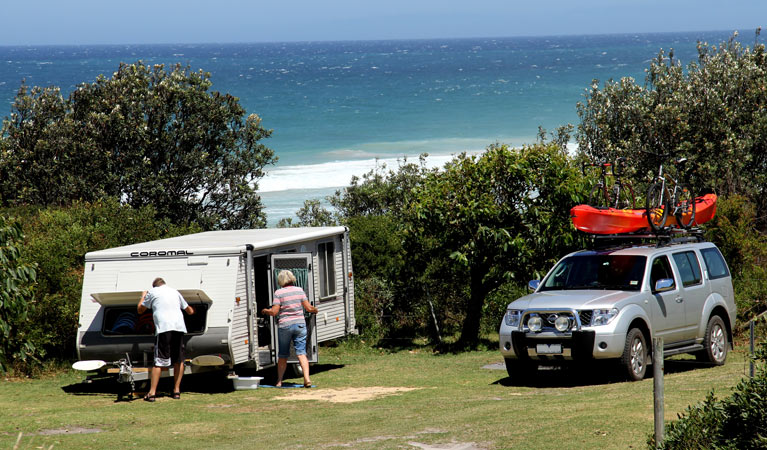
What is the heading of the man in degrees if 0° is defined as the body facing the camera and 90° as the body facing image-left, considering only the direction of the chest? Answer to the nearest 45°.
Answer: approximately 180°

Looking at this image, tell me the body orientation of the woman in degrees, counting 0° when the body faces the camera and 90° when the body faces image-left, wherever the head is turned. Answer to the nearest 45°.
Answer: approximately 180°

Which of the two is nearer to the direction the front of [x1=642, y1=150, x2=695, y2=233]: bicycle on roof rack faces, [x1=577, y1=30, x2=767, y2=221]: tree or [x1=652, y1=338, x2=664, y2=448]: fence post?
the fence post

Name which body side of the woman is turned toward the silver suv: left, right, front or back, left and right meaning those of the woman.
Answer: right

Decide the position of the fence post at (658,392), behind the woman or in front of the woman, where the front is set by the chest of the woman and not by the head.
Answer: behind

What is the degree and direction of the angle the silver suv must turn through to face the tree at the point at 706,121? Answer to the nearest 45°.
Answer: approximately 135° to its right

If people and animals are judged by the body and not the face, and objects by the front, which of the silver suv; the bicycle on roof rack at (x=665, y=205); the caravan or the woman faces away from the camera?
the woman

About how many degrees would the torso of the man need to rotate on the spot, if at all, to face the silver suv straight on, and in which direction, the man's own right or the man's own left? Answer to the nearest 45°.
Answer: approximately 90° to the man's own right
